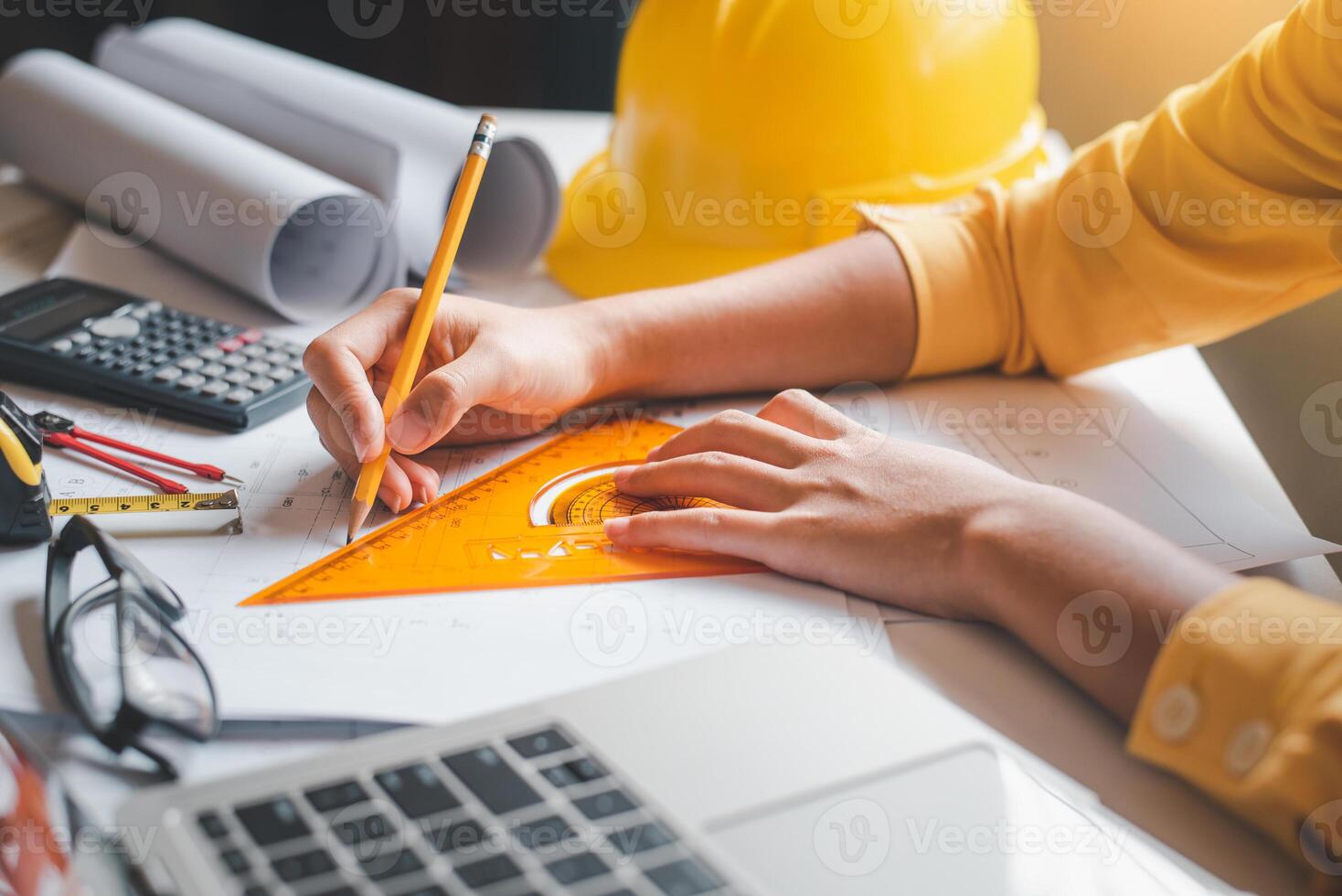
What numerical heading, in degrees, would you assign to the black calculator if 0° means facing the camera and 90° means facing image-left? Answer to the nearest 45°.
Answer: approximately 315°

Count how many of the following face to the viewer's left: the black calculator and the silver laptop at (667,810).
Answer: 0
